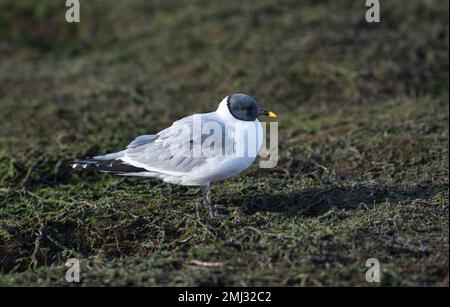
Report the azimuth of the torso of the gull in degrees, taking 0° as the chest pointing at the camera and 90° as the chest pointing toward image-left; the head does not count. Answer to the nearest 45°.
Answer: approximately 270°
